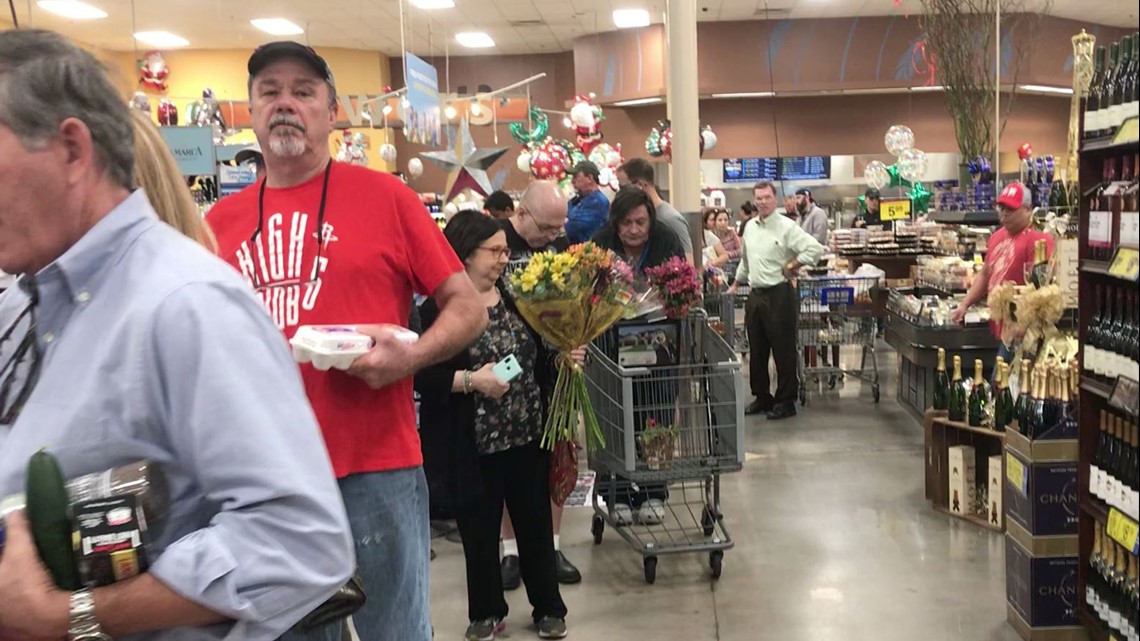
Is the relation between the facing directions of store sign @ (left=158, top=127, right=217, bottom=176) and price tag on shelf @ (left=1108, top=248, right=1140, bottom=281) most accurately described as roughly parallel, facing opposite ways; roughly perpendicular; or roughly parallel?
roughly perpendicular

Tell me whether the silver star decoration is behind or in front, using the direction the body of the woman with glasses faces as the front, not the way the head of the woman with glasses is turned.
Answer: behind

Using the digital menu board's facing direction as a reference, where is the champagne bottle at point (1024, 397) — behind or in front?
in front

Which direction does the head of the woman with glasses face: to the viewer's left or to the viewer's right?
to the viewer's right

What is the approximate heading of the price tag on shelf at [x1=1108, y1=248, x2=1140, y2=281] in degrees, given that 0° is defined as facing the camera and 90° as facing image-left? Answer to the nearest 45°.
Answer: approximately 45°

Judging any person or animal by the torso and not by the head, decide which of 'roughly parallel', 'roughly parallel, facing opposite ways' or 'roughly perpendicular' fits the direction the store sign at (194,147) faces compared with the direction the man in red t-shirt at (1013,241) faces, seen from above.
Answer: roughly perpendicular

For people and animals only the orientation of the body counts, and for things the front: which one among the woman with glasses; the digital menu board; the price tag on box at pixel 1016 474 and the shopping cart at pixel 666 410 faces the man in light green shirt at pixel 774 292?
the digital menu board

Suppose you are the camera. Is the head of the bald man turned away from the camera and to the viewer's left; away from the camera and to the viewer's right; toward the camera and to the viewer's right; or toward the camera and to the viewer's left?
toward the camera and to the viewer's right

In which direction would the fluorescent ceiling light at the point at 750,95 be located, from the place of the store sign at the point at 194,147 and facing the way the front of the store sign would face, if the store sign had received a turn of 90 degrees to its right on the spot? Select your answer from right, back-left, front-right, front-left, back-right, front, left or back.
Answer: back-right

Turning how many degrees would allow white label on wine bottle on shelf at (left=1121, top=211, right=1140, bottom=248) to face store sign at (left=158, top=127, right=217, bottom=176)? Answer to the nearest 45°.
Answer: approximately 45° to its right

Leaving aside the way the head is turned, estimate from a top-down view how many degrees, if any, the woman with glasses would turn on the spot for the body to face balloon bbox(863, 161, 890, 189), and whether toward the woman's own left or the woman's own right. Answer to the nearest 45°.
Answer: approximately 90° to the woman's own left
